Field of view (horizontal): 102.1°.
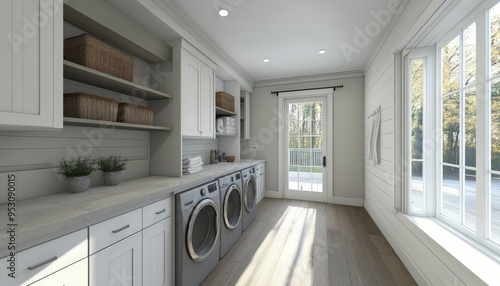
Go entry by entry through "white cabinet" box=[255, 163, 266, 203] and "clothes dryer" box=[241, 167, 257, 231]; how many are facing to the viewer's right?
2

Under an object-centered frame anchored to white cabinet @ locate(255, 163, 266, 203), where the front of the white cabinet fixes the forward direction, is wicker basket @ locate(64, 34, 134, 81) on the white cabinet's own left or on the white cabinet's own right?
on the white cabinet's own right

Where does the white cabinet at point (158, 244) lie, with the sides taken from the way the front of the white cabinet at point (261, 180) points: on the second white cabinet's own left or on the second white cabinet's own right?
on the second white cabinet's own right

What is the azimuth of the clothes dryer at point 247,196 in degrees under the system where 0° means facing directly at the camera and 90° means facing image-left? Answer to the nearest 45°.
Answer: approximately 270°

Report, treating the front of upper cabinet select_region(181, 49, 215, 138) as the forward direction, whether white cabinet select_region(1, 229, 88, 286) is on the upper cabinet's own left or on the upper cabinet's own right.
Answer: on the upper cabinet's own right

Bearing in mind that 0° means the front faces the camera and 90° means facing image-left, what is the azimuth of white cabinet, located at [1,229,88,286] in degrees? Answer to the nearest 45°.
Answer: approximately 315°

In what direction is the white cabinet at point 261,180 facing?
to the viewer's right

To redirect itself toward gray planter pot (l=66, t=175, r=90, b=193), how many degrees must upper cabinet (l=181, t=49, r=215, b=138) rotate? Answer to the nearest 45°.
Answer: approximately 90° to its right

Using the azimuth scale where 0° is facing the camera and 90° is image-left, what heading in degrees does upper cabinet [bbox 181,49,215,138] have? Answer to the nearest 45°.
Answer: approximately 315°

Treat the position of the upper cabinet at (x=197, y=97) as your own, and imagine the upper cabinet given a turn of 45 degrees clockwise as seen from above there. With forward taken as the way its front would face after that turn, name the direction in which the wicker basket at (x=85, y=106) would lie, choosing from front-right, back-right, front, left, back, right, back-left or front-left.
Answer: front-right
